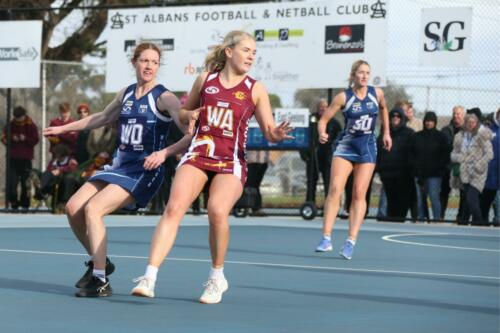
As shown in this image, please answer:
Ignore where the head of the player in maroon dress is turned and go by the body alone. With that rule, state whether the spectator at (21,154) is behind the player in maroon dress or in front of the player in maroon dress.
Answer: behind

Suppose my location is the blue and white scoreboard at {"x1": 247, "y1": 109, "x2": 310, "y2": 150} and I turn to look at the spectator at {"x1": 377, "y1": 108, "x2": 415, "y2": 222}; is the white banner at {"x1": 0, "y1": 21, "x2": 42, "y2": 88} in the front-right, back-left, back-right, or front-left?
back-right

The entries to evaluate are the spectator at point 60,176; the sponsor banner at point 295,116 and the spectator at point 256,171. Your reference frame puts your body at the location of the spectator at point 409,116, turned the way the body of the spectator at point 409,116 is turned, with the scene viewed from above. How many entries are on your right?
3

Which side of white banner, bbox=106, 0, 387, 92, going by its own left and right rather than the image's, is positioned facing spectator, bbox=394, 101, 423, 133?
left

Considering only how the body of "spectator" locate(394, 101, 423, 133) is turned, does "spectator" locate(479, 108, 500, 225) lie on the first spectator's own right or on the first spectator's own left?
on the first spectator's own left

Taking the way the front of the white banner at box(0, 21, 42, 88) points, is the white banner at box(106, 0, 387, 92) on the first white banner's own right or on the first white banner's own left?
on the first white banner's own left

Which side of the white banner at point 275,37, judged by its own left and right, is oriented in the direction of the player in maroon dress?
front

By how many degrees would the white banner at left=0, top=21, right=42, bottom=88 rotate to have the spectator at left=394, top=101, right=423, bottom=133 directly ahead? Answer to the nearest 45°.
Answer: approximately 45° to its left

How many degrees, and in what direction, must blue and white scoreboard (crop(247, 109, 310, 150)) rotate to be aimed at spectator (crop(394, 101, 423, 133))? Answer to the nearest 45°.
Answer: approximately 90° to its left

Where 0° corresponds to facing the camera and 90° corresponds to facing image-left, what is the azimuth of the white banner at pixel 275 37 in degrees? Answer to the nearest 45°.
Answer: approximately 0°

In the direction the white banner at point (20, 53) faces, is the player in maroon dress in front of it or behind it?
in front

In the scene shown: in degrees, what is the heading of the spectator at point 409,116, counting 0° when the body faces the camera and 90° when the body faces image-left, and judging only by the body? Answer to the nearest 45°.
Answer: approximately 0°

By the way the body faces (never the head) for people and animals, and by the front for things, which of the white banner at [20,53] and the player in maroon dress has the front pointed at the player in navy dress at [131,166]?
the white banner

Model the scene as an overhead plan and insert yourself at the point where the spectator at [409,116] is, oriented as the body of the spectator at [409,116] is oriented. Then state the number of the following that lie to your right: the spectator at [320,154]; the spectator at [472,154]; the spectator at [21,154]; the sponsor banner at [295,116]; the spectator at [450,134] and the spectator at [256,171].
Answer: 4
